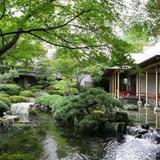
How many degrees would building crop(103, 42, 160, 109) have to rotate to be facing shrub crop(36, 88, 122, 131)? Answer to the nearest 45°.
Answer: approximately 45° to its left

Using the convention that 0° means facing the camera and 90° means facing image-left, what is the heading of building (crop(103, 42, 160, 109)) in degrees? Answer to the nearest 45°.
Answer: approximately 45°

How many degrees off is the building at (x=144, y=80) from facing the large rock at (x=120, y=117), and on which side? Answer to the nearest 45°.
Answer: approximately 45° to its left

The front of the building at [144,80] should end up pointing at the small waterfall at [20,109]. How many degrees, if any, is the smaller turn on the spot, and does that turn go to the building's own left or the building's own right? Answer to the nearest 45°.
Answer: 0° — it already faces it

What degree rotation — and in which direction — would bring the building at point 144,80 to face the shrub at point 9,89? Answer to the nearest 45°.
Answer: approximately 45° to its right
